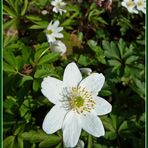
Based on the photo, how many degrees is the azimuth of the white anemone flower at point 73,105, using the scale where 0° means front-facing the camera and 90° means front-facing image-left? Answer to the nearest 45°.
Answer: approximately 0°
